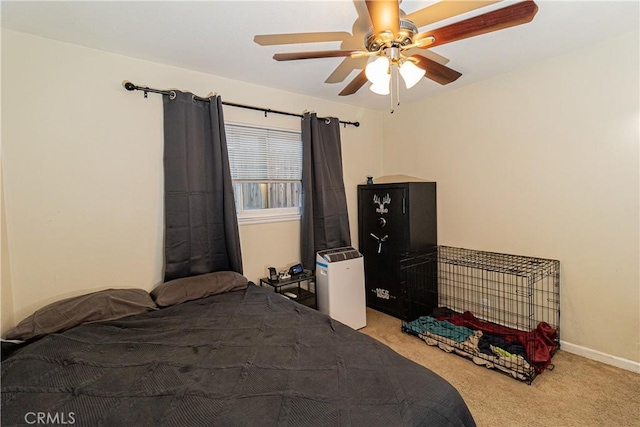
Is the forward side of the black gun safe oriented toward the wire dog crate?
no

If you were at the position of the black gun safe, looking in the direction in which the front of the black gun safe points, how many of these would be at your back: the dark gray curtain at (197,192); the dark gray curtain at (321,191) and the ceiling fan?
0

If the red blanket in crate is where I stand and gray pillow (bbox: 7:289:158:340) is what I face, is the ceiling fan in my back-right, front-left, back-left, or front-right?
front-left

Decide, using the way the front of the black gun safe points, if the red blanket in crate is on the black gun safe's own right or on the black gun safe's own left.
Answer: on the black gun safe's own left

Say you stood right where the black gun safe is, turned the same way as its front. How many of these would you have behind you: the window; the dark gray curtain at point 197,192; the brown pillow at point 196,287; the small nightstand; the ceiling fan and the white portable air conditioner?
0

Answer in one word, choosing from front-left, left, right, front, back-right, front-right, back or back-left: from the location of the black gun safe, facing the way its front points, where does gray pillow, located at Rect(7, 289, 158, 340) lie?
front

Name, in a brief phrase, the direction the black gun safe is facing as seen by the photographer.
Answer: facing the viewer and to the left of the viewer

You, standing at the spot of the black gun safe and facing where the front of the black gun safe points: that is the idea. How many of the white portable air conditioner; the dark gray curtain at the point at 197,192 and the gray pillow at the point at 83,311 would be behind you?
0

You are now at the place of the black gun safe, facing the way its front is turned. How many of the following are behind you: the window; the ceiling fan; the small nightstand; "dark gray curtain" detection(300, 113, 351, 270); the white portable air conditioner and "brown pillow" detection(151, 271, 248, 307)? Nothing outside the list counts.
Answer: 0

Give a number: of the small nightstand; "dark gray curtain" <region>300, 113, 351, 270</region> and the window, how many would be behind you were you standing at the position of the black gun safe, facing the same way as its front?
0
